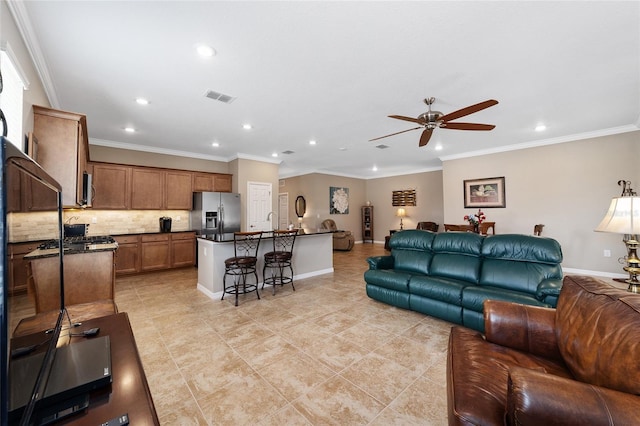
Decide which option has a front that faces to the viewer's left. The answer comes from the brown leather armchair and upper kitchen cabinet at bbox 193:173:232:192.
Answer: the brown leather armchair

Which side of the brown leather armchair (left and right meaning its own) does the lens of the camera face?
left

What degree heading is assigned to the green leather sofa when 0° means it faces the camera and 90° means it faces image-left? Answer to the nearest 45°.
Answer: approximately 45°

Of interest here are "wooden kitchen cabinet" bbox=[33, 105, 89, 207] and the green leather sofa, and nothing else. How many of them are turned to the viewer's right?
1

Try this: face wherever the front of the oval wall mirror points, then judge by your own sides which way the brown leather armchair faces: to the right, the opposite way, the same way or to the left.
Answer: to the right

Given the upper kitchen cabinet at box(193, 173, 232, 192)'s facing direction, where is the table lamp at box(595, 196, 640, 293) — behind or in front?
in front

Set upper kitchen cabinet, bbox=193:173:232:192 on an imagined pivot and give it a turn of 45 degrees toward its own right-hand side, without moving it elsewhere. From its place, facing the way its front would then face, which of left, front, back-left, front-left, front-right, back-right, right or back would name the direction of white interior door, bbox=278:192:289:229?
back

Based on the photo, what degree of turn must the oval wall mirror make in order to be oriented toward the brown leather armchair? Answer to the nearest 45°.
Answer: approximately 45° to its left

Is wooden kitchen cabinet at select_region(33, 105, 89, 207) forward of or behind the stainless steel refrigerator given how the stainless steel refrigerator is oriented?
forward

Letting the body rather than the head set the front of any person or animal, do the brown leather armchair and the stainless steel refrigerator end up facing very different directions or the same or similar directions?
very different directions

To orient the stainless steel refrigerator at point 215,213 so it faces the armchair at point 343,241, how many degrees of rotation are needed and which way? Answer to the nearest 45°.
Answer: approximately 90° to its left

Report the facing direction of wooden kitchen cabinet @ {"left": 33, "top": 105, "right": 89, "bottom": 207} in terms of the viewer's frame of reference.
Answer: facing to the right of the viewer

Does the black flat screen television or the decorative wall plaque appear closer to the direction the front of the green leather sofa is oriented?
the black flat screen television

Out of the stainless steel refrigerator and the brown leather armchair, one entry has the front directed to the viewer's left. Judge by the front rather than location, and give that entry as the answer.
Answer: the brown leather armchair

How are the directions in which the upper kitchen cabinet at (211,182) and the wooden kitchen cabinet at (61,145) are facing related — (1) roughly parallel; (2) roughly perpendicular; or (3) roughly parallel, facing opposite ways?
roughly perpendicular
